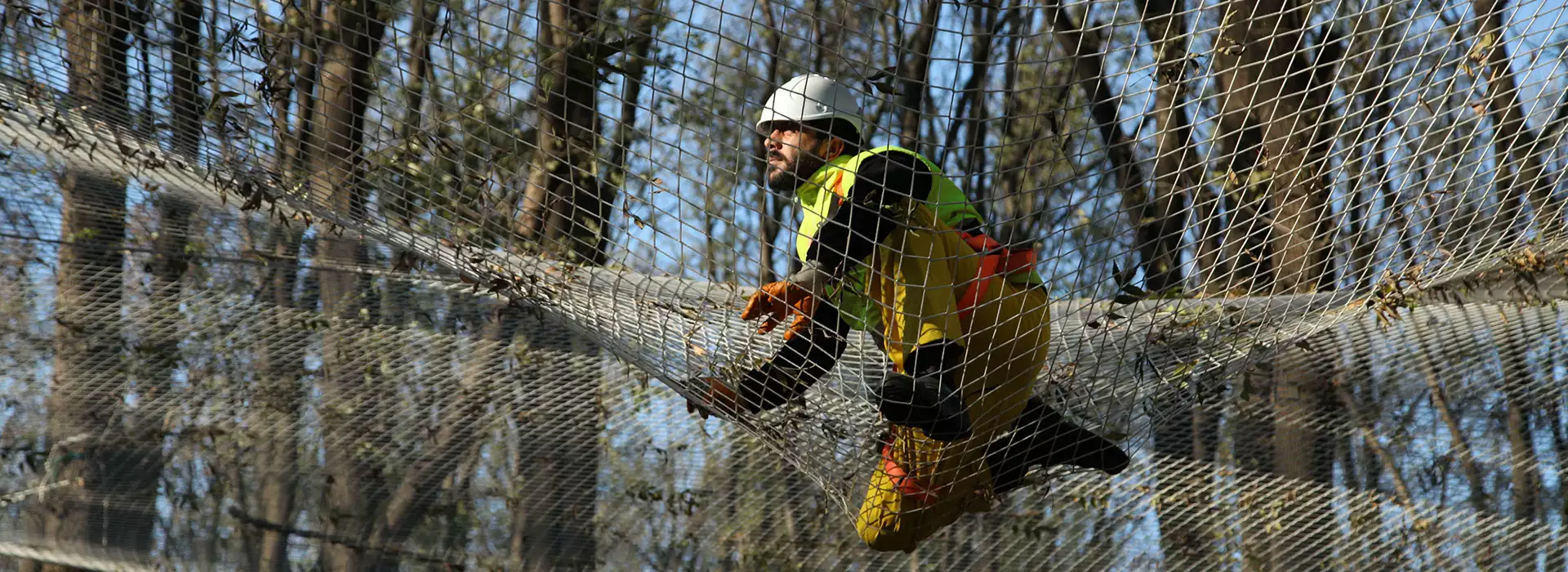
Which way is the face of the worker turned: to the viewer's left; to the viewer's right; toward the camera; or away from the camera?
to the viewer's left

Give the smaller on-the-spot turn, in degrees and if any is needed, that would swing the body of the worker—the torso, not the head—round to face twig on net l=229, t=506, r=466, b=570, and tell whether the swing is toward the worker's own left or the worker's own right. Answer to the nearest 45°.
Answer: approximately 45° to the worker's own right

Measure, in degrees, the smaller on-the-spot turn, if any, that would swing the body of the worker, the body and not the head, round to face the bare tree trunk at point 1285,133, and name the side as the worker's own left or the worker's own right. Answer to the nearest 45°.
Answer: approximately 135° to the worker's own right

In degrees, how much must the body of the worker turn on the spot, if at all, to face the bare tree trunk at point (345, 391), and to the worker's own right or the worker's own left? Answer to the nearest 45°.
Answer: approximately 45° to the worker's own right

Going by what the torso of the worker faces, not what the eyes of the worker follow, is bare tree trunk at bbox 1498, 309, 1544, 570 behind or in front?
behind

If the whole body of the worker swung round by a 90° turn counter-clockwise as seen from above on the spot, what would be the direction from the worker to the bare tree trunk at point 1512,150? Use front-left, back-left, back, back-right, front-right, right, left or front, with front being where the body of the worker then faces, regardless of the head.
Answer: left

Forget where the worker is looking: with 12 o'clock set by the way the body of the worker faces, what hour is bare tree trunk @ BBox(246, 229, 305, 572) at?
The bare tree trunk is roughly at 1 o'clock from the worker.

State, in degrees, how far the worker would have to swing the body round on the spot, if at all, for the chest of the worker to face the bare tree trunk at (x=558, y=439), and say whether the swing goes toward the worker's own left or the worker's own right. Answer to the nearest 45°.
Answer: approximately 45° to the worker's own right

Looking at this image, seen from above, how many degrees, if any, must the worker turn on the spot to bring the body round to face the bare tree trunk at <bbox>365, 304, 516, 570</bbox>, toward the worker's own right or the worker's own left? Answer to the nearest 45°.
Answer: approximately 45° to the worker's own right

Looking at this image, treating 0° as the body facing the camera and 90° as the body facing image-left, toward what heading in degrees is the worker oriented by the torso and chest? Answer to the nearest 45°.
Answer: approximately 90°
